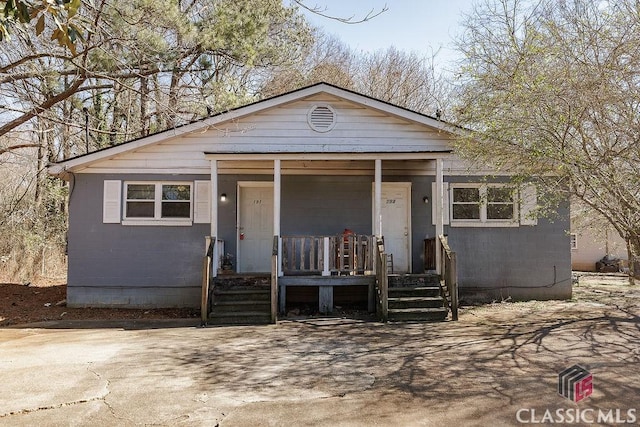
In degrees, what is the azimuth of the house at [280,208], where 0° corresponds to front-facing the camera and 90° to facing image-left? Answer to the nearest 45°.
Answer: approximately 0°

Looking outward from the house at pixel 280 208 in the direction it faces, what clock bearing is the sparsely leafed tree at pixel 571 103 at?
The sparsely leafed tree is roughly at 10 o'clock from the house.
